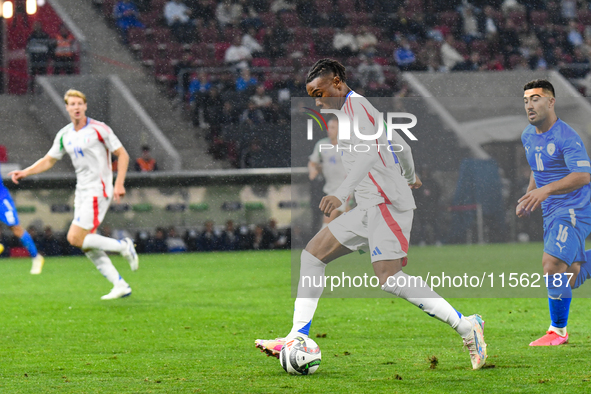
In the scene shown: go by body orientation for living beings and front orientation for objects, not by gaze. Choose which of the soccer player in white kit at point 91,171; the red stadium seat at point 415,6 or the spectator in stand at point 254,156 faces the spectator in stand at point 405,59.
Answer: the red stadium seat

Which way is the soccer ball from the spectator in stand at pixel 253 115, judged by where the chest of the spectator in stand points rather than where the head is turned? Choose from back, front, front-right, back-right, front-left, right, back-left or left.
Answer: front

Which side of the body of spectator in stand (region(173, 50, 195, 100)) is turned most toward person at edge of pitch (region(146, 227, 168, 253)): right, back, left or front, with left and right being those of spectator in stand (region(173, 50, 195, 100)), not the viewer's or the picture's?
front

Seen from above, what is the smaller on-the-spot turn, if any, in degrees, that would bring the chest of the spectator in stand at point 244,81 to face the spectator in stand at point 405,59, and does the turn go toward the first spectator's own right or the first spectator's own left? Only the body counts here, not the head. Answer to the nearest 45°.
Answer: approximately 135° to the first spectator's own left

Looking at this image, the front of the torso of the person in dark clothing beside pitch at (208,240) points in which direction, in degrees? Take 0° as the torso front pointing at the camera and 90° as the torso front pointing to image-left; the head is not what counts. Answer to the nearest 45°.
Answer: approximately 0°

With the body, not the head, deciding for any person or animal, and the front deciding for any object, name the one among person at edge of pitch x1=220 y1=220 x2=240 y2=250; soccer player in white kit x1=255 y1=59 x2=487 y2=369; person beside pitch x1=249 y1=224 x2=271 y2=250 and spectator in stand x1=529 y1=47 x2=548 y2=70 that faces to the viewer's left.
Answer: the soccer player in white kit

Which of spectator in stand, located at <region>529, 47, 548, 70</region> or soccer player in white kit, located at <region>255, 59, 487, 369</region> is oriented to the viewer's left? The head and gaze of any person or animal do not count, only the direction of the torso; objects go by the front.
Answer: the soccer player in white kit

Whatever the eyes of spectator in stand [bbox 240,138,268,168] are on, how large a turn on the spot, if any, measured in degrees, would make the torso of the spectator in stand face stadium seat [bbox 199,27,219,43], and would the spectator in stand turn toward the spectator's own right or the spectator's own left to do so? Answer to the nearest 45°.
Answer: approximately 180°

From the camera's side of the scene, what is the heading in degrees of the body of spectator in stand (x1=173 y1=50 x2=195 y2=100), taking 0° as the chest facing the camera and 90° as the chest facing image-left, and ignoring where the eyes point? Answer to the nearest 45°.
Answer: approximately 0°

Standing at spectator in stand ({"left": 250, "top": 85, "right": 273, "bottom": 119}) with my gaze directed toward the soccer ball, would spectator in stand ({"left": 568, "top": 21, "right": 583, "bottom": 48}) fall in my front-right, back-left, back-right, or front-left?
back-left

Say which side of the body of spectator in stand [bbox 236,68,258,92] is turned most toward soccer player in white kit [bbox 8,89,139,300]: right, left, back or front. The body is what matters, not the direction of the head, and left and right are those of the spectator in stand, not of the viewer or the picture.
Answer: front

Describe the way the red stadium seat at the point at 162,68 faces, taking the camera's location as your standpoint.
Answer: facing the viewer and to the right of the viewer

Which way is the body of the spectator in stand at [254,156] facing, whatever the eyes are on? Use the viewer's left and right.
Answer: facing the viewer

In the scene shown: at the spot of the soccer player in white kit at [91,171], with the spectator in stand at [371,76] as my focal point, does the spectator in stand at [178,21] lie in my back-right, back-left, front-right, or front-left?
front-left

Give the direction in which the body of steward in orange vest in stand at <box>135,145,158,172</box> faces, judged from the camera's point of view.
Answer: toward the camera
